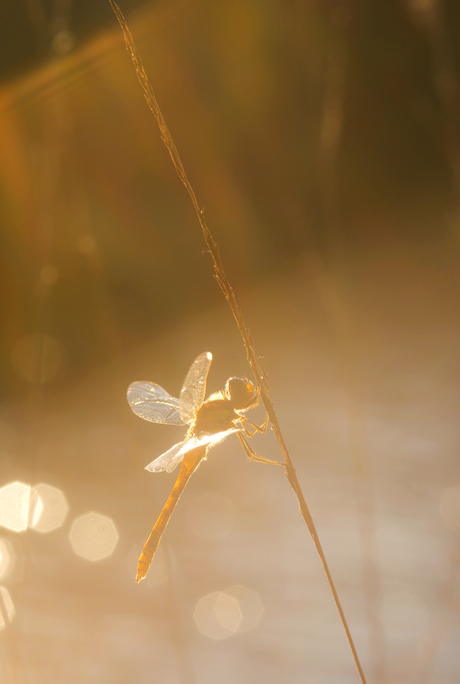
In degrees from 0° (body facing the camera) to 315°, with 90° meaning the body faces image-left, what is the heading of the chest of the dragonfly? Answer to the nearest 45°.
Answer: approximately 270°
